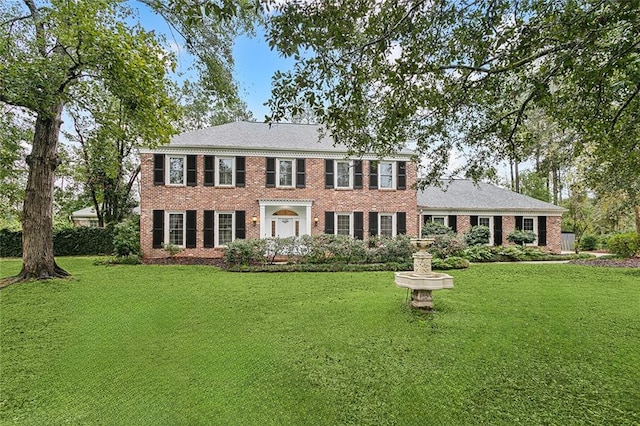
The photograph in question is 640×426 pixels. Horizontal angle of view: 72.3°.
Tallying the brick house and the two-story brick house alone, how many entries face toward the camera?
2

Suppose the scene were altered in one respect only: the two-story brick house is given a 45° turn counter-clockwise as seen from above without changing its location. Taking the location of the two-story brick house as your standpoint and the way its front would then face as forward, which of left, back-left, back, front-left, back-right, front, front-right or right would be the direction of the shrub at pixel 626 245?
front-left

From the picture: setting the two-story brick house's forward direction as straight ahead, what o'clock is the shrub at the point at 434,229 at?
The shrub is roughly at 9 o'clock from the two-story brick house.

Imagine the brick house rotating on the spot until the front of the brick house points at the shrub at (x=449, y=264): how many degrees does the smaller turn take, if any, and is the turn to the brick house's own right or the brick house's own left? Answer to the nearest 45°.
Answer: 0° — it already faces it

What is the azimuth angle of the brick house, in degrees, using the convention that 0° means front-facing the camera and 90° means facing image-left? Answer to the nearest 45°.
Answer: approximately 0°

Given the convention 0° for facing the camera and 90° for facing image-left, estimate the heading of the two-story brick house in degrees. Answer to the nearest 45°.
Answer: approximately 0°

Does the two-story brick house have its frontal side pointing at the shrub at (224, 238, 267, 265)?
yes

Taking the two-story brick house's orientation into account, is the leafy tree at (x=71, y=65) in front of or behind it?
in front

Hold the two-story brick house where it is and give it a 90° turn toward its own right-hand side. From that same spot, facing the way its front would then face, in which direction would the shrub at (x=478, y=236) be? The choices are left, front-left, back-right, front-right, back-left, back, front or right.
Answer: back
